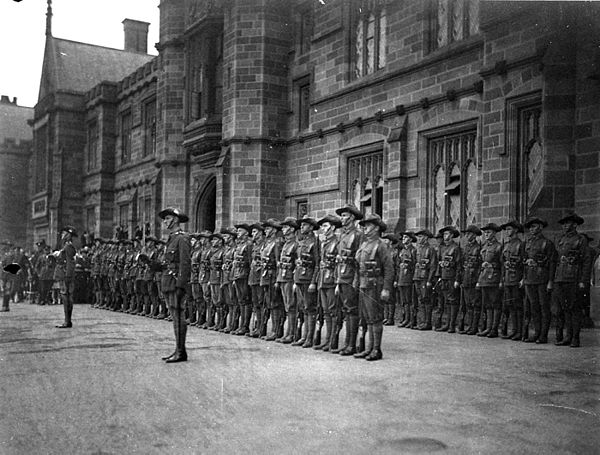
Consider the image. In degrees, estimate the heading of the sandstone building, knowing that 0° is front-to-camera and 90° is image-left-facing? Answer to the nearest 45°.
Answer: approximately 45°

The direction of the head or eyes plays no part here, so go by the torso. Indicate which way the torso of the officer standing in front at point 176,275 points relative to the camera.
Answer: to the viewer's left

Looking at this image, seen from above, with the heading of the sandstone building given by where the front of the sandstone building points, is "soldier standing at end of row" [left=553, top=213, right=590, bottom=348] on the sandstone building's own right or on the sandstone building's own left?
on the sandstone building's own left

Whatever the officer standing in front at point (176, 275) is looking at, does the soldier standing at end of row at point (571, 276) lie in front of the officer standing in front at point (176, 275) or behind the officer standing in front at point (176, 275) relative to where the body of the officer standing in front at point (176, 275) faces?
behind

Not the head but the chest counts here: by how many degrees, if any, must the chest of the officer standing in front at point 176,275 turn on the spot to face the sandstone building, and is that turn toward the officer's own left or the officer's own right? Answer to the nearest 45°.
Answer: approximately 135° to the officer's own right

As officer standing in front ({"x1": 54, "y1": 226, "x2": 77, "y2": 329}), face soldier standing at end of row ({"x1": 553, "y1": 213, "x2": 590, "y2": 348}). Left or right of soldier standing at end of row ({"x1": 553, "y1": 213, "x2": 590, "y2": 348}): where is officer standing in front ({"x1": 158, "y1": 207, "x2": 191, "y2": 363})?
right

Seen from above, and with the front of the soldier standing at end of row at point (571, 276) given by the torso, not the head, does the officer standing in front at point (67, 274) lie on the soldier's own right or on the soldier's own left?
on the soldier's own right

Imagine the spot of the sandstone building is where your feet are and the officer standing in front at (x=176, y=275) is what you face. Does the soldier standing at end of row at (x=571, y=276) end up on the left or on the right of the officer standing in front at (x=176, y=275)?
left
